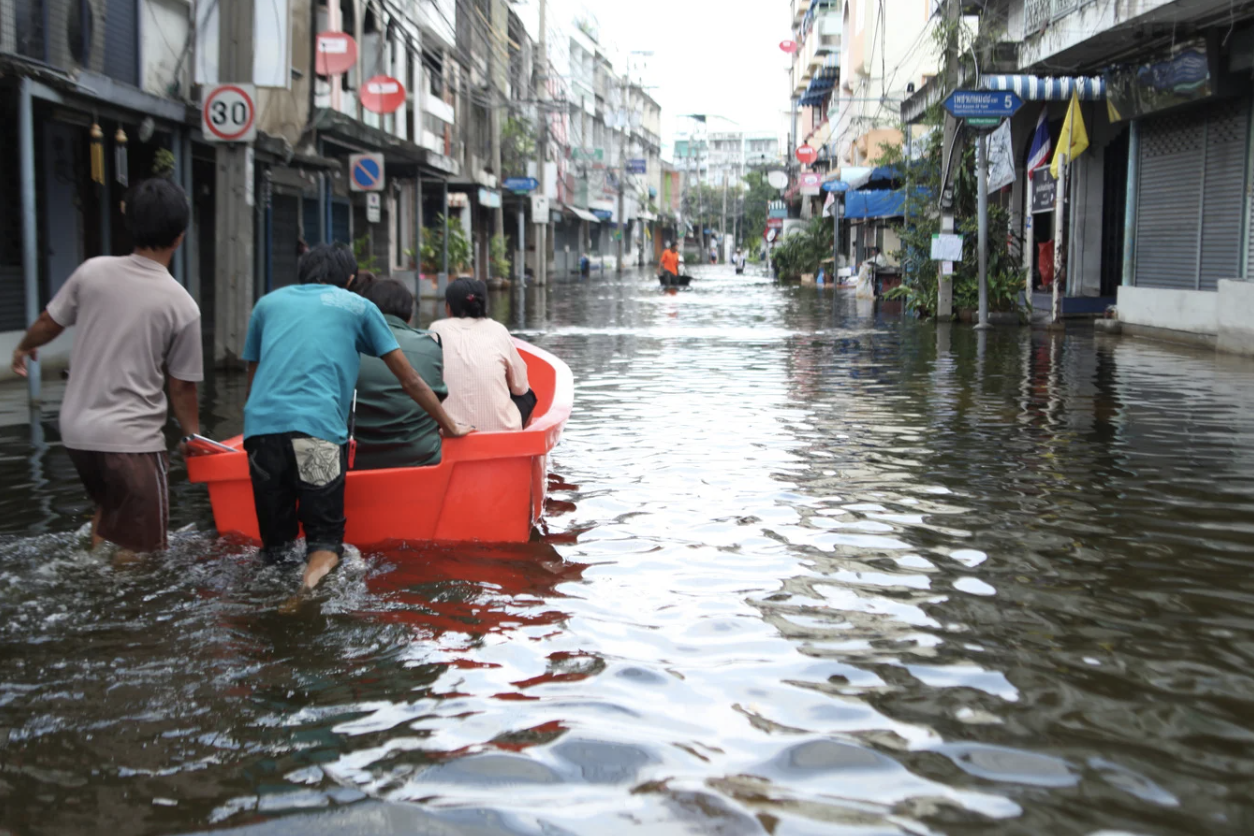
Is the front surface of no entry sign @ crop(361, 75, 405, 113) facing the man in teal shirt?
yes

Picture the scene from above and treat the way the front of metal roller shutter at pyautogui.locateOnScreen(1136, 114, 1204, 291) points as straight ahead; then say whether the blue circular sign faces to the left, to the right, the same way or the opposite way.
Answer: to the left

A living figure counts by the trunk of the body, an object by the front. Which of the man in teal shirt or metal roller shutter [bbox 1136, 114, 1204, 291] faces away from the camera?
the man in teal shirt

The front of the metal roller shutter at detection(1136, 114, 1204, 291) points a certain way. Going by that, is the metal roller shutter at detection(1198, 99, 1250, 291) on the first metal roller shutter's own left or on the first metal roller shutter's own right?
on the first metal roller shutter's own left

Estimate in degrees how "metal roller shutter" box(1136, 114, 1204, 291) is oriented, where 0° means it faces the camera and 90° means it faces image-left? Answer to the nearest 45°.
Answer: approximately 45°

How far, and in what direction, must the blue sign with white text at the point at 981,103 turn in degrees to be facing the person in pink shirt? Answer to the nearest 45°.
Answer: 0° — it already faces them

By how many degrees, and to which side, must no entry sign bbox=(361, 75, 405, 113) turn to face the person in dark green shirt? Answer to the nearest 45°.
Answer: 0° — it already faces them

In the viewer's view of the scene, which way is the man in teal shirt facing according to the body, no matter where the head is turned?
away from the camera

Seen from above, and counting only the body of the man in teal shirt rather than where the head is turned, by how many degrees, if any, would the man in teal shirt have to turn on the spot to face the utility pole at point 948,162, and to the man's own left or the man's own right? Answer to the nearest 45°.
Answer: approximately 45° to the man's own right

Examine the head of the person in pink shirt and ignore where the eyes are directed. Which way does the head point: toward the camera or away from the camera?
away from the camera

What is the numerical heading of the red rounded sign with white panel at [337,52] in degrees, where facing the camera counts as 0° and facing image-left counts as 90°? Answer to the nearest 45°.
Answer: approximately 0°

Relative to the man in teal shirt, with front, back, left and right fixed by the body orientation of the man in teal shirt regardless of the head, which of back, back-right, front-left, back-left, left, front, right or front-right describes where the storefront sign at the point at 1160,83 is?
front-right

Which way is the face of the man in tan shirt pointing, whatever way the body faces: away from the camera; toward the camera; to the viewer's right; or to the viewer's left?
away from the camera

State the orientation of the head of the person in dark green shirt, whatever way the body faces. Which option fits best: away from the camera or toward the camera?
away from the camera
